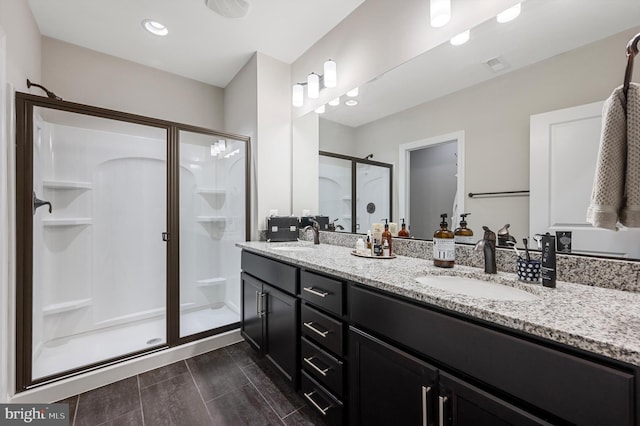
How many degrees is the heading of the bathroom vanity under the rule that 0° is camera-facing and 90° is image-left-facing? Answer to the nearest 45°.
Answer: approximately 45°

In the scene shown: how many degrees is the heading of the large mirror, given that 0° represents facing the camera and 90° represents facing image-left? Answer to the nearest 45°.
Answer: approximately 45°
